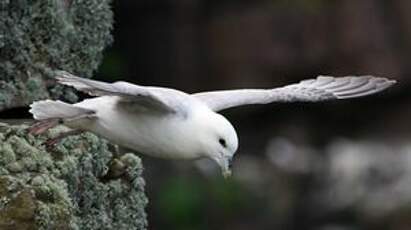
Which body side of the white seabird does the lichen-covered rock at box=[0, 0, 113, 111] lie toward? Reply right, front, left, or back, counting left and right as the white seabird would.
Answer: back

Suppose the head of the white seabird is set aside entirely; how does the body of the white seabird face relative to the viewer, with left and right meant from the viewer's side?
facing the viewer and to the right of the viewer

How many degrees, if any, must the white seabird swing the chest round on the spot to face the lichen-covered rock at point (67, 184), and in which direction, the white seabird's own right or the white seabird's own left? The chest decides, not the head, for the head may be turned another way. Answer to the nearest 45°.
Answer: approximately 135° to the white seabird's own right
